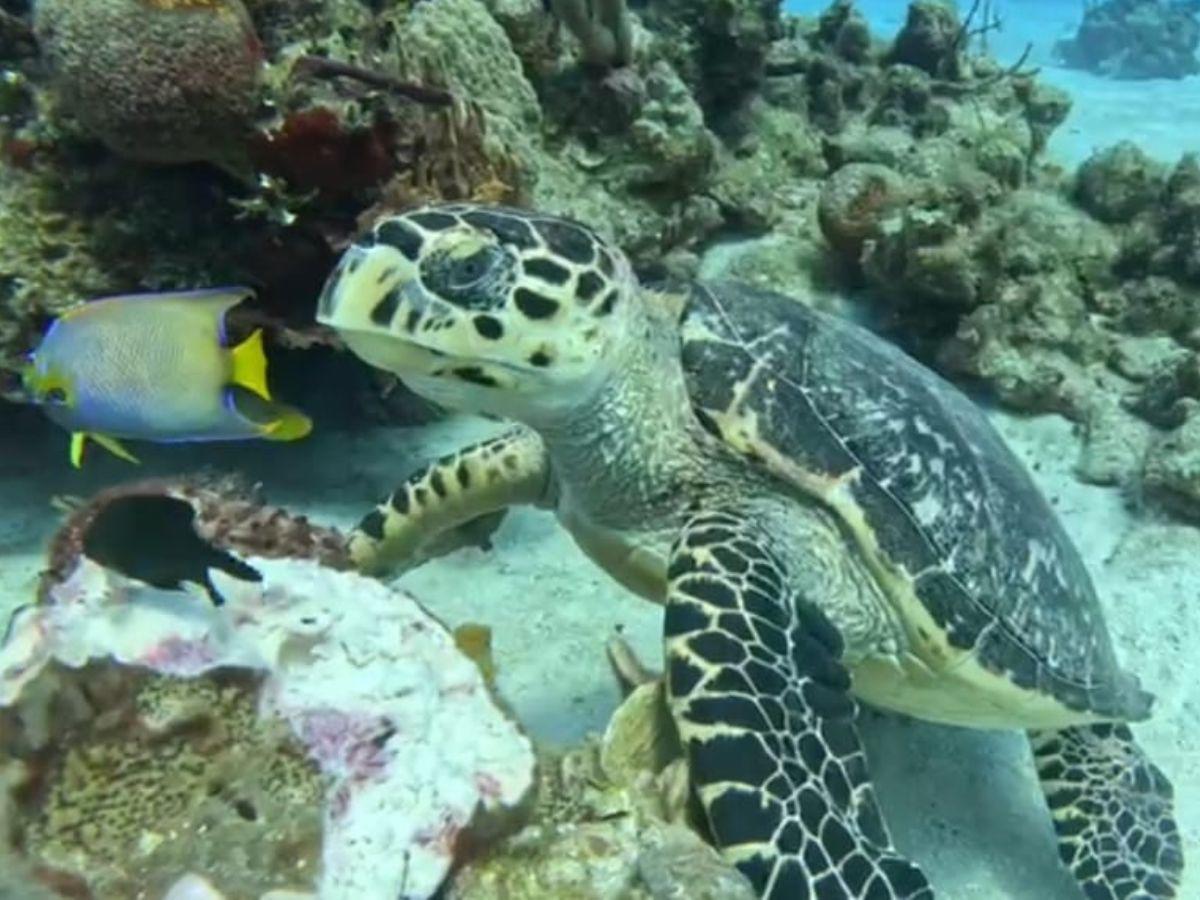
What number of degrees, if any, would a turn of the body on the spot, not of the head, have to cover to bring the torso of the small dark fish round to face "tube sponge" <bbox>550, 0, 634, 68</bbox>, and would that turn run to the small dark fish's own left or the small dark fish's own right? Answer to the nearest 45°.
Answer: approximately 135° to the small dark fish's own right

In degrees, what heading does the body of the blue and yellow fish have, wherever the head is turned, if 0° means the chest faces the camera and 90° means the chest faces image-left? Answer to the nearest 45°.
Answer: approximately 90°

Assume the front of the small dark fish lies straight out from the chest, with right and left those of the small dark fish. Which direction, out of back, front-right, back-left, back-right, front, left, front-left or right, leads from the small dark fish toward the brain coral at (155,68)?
right

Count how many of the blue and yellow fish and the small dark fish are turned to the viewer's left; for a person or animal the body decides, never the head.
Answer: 2

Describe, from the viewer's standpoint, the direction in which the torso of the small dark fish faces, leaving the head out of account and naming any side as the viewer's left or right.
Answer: facing to the left of the viewer

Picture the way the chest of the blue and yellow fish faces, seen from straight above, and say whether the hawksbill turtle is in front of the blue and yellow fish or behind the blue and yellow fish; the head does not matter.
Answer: behind

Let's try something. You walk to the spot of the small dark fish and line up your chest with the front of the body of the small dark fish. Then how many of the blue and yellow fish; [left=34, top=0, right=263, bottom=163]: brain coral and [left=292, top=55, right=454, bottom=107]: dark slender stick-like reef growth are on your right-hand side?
3

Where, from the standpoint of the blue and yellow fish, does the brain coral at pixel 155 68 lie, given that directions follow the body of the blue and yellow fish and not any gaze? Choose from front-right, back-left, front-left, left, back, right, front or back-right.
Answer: right

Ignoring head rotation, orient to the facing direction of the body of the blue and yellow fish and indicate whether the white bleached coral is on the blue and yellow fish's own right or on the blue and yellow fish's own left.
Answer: on the blue and yellow fish's own left

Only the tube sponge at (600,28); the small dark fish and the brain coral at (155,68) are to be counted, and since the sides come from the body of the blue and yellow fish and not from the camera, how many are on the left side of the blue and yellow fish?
1
